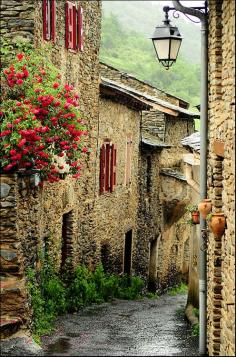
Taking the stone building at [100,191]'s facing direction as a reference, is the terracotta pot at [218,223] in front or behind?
in front

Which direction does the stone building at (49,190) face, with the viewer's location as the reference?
facing the viewer and to the right of the viewer

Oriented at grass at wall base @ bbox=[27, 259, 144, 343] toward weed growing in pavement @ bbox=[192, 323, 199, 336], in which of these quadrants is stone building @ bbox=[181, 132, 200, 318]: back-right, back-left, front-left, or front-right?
front-left

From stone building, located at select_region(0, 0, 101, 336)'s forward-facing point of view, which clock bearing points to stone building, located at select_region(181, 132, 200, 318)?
stone building, located at select_region(181, 132, 200, 318) is roughly at 10 o'clock from stone building, located at select_region(0, 0, 101, 336).

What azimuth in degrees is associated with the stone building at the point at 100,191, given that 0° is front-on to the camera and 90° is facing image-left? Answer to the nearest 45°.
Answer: approximately 315°

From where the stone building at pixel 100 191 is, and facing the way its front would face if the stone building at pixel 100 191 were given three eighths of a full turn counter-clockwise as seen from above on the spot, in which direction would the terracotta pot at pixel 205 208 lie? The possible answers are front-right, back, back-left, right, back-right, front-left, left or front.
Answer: back

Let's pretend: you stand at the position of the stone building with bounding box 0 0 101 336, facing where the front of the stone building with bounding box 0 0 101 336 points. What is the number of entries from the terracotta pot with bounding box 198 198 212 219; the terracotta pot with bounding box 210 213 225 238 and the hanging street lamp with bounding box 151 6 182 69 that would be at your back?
0
